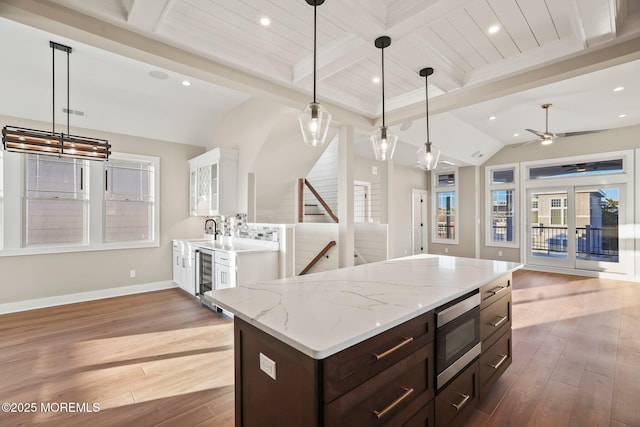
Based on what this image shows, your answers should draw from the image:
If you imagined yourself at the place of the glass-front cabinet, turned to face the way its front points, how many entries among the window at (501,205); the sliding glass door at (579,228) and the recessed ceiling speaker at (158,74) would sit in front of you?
1

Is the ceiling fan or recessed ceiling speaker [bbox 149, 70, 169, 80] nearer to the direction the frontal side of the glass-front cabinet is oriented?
the recessed ceiling speaker

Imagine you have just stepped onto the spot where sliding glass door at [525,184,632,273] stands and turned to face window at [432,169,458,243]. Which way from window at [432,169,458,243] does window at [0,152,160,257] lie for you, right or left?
left

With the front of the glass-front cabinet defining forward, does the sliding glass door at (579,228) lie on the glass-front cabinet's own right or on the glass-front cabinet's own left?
on the glass-front cabinet's own left

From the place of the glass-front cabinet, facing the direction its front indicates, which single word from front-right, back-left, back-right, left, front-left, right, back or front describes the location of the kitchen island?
front-left

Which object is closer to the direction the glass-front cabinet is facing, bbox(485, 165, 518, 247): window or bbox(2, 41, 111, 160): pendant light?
the pendant light

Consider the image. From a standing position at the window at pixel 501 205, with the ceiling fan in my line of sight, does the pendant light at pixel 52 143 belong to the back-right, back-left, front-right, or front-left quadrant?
front-right

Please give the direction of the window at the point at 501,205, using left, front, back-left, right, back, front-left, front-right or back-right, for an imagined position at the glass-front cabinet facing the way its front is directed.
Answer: back-left

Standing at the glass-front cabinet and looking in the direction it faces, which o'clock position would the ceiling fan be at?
The ceiling fan is roughly at 8 o'clock from the glass-front cabinet.

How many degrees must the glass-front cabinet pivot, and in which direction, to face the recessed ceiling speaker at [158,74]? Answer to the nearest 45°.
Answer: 0° — it already faces it

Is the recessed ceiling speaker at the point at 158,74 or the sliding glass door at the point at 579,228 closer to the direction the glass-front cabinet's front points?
the recessed ceiling speaker

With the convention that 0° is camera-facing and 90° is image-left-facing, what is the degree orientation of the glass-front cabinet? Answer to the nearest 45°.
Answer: approximately 45°

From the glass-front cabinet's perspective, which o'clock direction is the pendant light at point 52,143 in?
The pendant light is roughly at 12 o'clock from the glass-front cabinet.

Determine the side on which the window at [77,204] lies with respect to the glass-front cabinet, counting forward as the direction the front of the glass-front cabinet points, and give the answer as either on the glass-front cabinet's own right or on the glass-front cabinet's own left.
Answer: on the glass-front cabinet's own right
